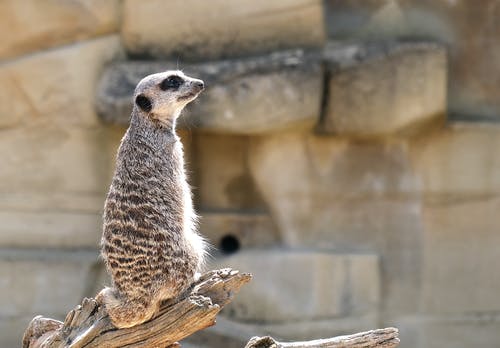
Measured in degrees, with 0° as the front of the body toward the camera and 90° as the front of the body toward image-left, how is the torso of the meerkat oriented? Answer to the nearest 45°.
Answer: approximately 225°

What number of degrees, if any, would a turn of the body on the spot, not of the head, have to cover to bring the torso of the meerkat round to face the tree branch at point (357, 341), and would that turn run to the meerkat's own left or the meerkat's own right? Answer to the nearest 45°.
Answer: approximately 45° to the meerkat's own right
